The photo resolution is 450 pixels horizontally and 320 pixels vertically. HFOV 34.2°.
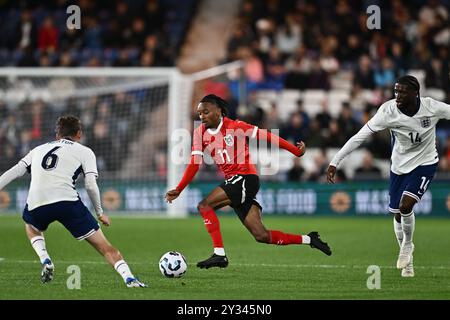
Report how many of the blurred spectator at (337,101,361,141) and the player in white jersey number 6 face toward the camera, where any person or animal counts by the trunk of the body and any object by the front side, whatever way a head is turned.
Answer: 1

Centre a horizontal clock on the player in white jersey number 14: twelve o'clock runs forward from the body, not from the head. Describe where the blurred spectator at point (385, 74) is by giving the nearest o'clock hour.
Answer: The blurred spectator is roughly at 6 o'clock from the player in white jersey number 14.

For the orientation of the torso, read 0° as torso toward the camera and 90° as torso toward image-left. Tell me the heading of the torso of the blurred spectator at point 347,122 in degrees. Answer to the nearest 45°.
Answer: approximately 0°

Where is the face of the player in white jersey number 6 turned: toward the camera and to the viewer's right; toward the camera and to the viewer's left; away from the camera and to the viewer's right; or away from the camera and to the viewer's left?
away from the camera and to the viewer's right

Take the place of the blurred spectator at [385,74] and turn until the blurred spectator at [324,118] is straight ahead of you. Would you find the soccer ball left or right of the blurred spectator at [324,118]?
left

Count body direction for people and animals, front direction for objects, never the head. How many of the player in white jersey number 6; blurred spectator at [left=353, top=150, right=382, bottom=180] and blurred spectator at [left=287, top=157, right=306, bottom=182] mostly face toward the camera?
2

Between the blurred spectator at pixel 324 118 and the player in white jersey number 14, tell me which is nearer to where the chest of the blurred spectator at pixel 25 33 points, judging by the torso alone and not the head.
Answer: the player in white jersey number 14

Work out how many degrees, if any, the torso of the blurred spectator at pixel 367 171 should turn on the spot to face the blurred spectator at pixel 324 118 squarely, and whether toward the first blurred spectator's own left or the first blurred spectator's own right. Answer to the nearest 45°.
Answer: approximately 135° to the first blurred spectator's own right
